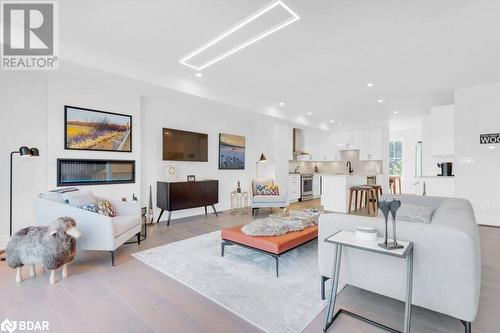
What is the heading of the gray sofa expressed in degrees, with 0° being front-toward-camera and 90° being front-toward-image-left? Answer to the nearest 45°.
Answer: approximately 90°

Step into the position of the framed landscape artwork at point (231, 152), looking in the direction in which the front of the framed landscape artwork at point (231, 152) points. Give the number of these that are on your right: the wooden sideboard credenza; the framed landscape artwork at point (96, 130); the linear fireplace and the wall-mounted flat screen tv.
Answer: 4

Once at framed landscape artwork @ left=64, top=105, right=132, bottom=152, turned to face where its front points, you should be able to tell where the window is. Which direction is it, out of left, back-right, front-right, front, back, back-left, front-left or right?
front-left

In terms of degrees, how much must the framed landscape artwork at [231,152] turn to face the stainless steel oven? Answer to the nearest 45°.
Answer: approximately 90° to its left

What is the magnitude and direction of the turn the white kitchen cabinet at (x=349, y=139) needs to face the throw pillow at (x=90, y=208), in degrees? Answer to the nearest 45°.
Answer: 0° — it already faces it

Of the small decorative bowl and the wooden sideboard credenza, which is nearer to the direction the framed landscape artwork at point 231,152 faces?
the small decorative bowl

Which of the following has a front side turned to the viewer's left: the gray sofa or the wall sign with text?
the gray sofa
